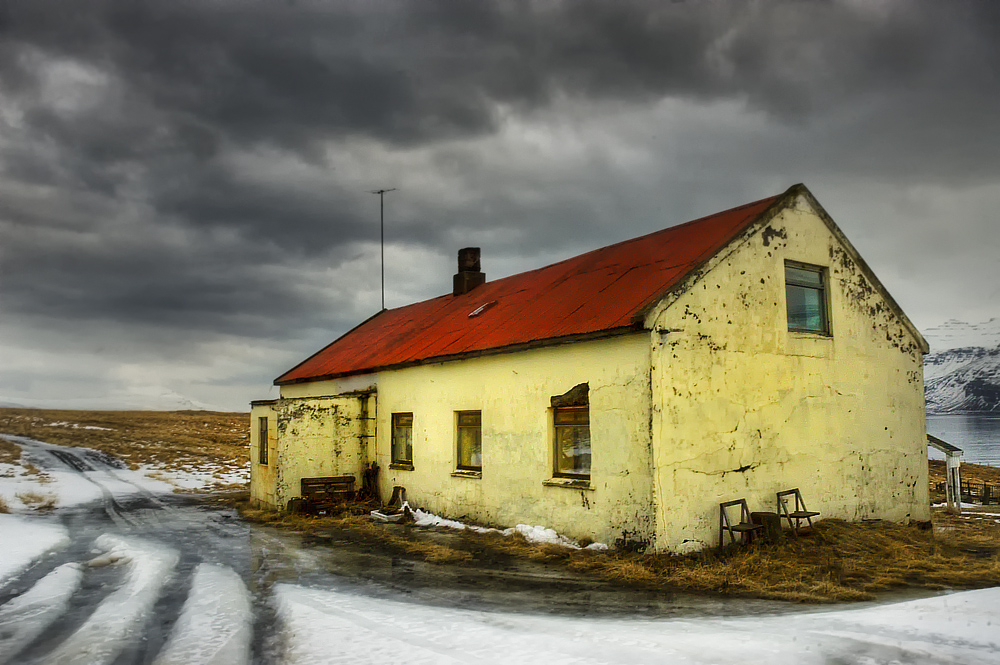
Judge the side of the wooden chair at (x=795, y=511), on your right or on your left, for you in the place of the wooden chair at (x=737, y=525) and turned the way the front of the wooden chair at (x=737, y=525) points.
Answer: on your left

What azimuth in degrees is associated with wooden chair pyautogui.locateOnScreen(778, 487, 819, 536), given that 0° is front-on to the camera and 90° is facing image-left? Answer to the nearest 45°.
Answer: approximately 315°

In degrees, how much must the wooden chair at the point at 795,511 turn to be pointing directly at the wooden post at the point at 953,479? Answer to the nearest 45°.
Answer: approximately 135° to its left

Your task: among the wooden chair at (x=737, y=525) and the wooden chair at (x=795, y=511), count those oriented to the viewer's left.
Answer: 0

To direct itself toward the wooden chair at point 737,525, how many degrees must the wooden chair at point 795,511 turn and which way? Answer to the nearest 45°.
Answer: approximately 90° to its right

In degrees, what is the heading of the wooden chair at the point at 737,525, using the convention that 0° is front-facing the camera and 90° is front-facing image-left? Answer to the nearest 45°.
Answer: approximately 315°
